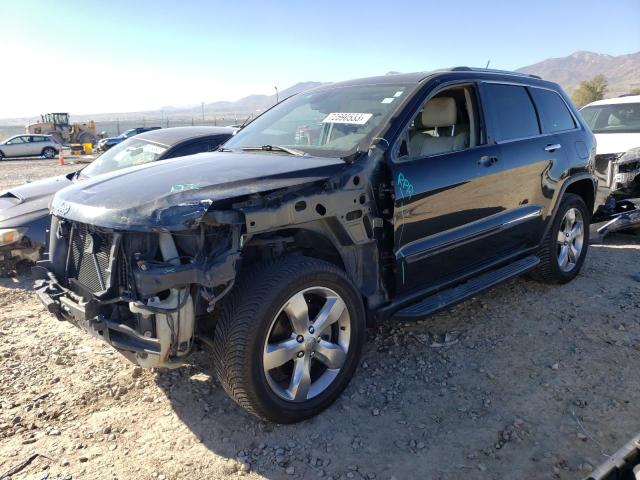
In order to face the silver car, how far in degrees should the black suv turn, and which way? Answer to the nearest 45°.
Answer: approximately 90° to its right

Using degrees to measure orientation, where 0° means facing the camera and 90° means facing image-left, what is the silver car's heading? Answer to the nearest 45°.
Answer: approximately 90°

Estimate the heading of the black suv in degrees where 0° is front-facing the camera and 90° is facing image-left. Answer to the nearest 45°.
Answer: approximately 45°

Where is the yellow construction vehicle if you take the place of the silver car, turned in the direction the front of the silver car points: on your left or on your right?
on your right

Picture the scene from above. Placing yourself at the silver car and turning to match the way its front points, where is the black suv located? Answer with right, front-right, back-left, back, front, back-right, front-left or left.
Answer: left
